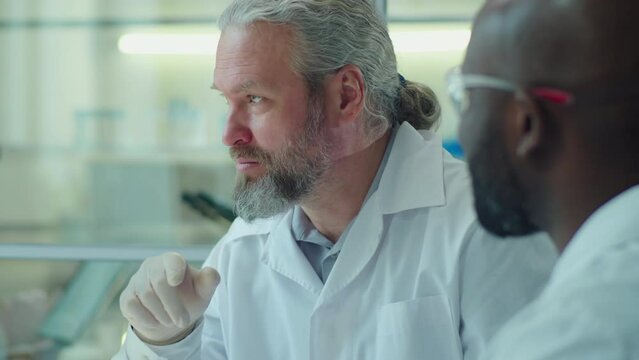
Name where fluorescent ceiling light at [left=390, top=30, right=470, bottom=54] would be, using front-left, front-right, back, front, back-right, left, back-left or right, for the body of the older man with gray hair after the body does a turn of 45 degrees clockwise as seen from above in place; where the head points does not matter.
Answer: right

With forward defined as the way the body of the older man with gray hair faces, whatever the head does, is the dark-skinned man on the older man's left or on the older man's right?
on the older man's left

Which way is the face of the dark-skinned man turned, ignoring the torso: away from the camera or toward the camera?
away from the camera

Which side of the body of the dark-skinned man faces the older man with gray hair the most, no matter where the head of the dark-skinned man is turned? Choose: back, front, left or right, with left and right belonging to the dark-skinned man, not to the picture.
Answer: front

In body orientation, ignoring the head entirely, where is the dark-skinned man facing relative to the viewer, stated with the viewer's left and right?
facing away from the viewer and to the left of the viewer

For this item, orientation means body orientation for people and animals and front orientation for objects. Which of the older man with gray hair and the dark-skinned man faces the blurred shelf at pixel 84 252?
the dark-skinned man

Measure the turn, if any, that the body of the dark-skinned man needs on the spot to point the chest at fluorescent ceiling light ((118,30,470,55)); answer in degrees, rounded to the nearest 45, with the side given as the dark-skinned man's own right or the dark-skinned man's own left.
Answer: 0° — they already face it

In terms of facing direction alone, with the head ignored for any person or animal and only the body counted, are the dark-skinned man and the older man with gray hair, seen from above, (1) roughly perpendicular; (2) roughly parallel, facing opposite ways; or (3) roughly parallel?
roughly perpendicular

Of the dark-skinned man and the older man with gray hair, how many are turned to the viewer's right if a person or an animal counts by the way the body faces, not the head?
0

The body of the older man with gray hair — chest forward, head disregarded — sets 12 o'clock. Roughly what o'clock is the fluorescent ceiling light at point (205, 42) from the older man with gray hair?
The fluorescent ceiling light is roughly at 4 o'clock from the older man with gray hair.

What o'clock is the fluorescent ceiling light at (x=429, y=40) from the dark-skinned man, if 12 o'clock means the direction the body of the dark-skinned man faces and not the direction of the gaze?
The fluorescent ceiling light is roughly at 1 o'clock from the dark-skinned man.

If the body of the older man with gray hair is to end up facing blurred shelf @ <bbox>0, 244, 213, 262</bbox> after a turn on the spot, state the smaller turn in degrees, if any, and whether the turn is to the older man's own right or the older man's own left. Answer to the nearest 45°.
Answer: approximately 90° to the older man's own right

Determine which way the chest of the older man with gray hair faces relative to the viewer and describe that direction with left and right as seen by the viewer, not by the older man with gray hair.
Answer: facing the viewer and to the left of the viewer
